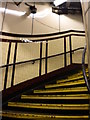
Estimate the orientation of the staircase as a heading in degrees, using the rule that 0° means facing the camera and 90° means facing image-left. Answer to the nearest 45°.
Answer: approximately 0°

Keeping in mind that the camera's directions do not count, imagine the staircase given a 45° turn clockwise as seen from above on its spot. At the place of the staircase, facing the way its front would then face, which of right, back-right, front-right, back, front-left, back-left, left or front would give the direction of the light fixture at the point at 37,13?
back-right
